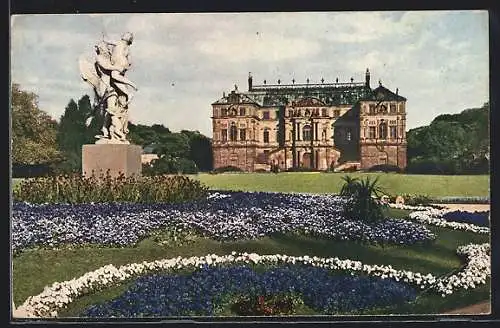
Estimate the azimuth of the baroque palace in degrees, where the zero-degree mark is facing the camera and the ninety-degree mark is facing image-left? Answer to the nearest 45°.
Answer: approximately 0°

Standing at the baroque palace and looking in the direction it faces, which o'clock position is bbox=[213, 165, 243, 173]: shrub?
The shrub is roughly at 3 o'clock from the baroque palace.

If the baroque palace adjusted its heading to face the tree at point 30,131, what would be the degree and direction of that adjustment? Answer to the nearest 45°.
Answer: approximately 90° to its right
